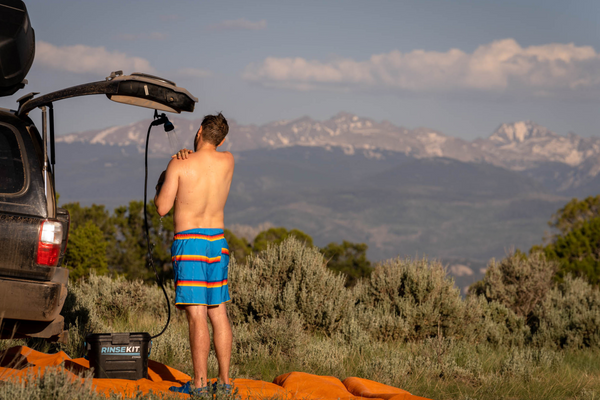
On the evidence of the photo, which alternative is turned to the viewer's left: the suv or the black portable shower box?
the suv

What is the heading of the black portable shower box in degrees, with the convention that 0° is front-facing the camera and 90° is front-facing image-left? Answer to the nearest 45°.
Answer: approximately 0°

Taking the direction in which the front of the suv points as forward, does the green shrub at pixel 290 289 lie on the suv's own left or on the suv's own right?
on the suv's own right

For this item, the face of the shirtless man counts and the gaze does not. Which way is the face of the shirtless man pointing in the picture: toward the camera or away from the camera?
away from the camera

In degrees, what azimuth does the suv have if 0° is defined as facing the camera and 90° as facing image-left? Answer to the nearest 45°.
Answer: approximately 90°

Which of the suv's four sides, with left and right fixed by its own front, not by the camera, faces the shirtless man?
back

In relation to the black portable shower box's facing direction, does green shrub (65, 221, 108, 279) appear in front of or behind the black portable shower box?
behind

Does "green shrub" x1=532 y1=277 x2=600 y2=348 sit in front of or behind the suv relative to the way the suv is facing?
behind
